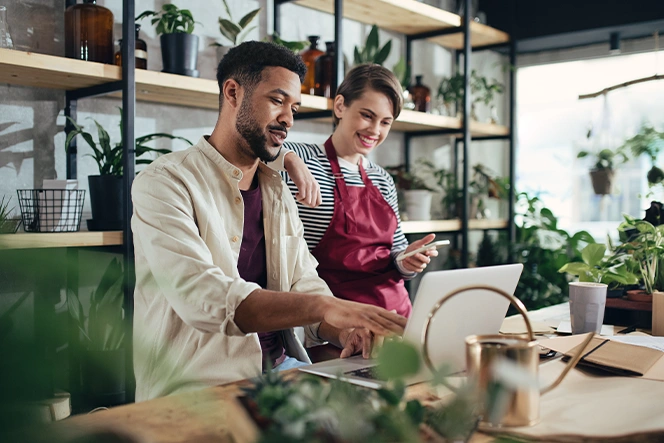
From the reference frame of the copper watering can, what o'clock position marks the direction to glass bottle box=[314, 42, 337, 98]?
The glass bottle is roughly at 8 o'clock from the copper watering can.

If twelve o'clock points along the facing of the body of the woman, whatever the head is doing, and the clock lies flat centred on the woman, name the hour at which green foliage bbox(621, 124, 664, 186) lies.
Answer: The green foliage is roughly at 9 o'clock from the woman.

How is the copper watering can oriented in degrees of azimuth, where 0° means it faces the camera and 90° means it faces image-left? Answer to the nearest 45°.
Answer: approximately 270°

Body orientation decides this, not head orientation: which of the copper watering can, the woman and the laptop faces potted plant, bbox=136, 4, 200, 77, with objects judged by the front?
the laptop

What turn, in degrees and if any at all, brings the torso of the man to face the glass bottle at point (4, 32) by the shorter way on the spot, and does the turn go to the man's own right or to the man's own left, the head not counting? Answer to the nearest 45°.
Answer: approximately 180°

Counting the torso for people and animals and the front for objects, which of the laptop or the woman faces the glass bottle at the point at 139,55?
the laptop

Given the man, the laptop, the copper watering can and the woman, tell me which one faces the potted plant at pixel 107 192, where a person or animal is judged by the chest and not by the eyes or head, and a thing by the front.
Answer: the laptop

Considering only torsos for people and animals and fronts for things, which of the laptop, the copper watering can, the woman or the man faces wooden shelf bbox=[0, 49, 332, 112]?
the laptop

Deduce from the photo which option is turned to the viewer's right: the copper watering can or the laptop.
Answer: the copper watering can

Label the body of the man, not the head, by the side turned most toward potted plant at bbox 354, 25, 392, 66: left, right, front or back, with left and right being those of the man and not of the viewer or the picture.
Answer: left

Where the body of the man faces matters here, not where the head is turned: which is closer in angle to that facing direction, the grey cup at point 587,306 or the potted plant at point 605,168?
the grey cup

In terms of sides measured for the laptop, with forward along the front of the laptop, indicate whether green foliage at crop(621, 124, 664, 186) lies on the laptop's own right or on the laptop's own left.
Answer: on the laptop's own right

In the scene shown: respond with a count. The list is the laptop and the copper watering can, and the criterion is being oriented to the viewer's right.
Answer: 1
